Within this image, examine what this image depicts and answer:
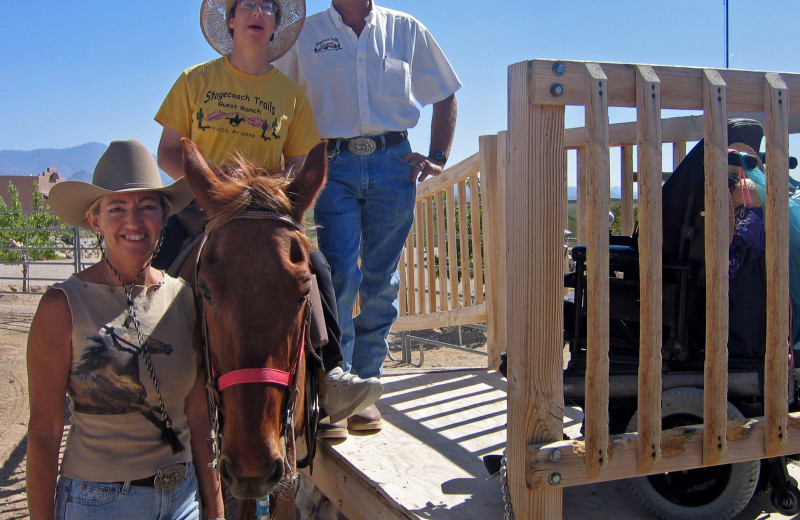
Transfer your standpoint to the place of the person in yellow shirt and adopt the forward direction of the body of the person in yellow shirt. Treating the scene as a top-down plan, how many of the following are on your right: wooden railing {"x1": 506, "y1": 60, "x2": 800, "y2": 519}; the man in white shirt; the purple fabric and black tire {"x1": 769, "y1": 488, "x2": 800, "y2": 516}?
0

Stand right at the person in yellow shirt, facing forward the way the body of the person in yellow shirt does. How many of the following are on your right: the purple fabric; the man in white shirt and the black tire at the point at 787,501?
0

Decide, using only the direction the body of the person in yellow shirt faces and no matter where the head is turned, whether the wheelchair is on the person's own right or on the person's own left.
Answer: on the person's own left

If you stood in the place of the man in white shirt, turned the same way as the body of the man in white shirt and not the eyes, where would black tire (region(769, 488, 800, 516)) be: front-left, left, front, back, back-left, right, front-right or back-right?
front-left

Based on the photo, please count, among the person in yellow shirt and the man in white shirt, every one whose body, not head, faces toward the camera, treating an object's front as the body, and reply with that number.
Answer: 2

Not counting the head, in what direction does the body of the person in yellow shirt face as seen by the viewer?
toward the camera

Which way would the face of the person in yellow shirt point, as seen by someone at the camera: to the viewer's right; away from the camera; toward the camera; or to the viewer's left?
toward the camera

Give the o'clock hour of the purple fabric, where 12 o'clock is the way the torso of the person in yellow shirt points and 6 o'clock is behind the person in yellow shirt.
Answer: The purple fabric is roughly at 10 o'clock from the person in yellow shirt.

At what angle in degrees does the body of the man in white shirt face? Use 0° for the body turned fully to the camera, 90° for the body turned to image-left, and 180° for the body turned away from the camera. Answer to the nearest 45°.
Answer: approximately 0°

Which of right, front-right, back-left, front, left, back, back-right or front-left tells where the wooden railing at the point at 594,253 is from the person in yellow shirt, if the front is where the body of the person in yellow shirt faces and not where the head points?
front-left

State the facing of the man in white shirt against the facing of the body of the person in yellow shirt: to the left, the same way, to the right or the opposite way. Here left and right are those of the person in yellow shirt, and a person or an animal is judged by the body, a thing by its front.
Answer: the same way

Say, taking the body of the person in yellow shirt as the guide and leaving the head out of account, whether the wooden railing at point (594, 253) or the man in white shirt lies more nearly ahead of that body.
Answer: the wooden railing

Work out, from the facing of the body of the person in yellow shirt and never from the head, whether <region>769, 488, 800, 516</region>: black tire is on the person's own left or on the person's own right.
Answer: on the person's own left

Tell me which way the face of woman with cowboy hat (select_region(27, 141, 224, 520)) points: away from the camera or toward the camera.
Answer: toward the camera

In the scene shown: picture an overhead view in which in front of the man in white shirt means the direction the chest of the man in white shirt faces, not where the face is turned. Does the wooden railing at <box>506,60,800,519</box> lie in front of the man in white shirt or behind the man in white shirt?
in front

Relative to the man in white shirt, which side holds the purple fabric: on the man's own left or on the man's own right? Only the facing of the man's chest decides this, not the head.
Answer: on the man's own left
